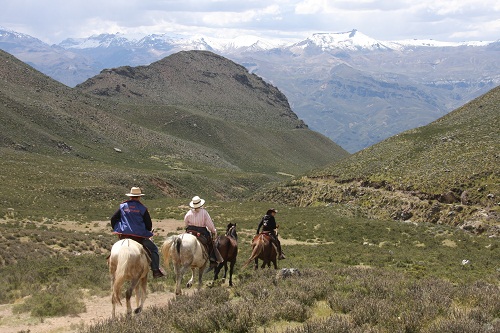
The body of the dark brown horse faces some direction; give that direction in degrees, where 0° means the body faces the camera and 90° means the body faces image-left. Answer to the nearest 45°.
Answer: approximately 225°

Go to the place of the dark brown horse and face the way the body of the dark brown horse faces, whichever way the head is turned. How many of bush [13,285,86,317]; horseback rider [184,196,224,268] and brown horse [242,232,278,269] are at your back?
2

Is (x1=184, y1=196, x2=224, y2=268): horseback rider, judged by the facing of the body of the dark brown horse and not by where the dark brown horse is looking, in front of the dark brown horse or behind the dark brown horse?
behind

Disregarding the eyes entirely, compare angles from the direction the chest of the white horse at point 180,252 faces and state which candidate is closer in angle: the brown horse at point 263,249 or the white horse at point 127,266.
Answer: the brown horse

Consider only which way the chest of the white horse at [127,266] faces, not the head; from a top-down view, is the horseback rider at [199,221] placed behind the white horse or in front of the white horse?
in front

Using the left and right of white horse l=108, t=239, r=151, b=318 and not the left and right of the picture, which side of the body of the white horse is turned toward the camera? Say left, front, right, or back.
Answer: back

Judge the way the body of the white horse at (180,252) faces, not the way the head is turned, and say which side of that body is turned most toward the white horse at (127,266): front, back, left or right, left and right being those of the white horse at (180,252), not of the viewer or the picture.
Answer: back

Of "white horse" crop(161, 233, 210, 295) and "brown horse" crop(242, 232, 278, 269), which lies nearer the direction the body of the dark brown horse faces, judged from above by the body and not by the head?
the brown horse
